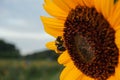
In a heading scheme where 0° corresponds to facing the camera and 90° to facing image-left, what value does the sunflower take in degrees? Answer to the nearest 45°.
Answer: approximately 45°
